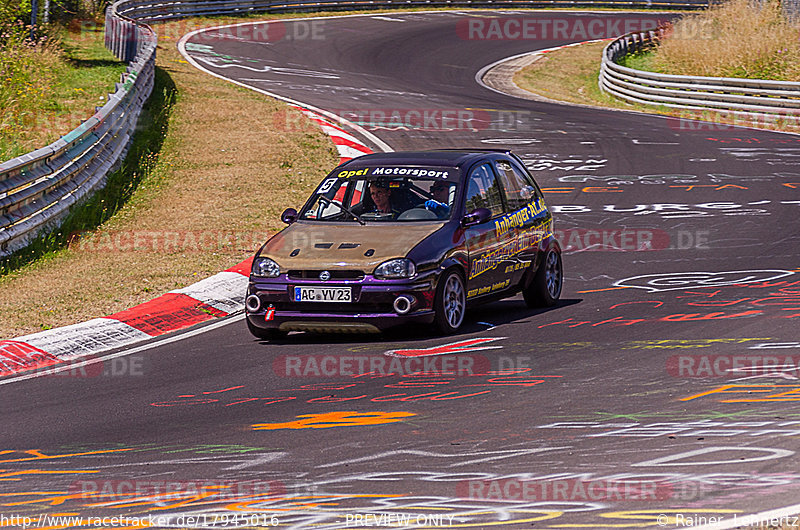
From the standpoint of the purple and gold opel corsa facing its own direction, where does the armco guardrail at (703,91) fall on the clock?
The armco guardrail is roughly at 5 o'clock from the purple and gold opel corsa.

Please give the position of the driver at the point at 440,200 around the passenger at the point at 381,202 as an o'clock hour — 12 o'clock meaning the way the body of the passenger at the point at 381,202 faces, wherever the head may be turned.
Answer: the driver at the point at 440,200 is roughly at 8 o'clock from the passenger at the point at 381,202.

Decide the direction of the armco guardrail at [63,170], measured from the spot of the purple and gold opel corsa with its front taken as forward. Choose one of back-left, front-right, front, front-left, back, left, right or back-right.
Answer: right

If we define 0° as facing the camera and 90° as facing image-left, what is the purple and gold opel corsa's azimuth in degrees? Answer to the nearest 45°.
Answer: approximately 45°

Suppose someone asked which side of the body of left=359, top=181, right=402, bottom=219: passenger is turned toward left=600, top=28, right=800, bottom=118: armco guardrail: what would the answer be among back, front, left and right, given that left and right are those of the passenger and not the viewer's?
back
